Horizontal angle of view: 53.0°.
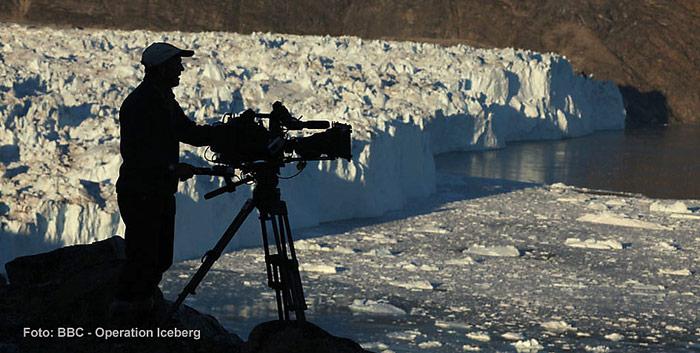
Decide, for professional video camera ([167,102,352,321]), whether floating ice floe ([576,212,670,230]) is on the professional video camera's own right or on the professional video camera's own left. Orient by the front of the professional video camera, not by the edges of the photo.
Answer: on the professional video camera's own left

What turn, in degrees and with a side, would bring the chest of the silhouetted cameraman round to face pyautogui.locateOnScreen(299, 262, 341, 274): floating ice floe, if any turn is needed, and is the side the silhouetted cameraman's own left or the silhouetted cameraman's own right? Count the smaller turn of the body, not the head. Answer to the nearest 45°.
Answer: approximately 90° to the silhouetted cameraman's own left

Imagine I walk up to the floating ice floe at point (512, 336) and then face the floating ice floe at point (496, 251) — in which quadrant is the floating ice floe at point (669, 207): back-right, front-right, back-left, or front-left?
front-right

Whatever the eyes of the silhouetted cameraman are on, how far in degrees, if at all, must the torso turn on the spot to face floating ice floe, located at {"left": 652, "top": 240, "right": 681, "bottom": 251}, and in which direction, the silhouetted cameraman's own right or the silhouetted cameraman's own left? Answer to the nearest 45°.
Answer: approximately 45° to the silhouetted cameraman's own left

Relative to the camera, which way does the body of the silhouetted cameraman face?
to the viewer's right

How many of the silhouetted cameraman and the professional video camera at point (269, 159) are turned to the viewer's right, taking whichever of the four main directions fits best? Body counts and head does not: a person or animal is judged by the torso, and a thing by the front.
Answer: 2

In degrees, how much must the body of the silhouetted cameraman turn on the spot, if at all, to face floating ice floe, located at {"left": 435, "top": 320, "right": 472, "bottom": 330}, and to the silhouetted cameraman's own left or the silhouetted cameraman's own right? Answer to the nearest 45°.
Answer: approximately 45° to the silhouetted cameraman's own left

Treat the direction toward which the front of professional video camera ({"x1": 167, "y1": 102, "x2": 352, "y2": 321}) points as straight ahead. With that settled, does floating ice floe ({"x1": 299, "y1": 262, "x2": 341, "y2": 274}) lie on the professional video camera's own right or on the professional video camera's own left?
on the professional video camera's own left

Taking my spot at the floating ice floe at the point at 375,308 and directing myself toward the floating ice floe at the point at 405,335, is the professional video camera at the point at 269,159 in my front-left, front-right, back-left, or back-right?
front-right

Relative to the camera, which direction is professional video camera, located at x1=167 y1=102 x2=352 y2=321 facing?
to the viewer's right

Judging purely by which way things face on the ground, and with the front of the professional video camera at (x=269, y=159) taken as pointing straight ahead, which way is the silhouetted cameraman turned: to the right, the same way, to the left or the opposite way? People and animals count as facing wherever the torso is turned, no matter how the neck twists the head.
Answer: the same way
